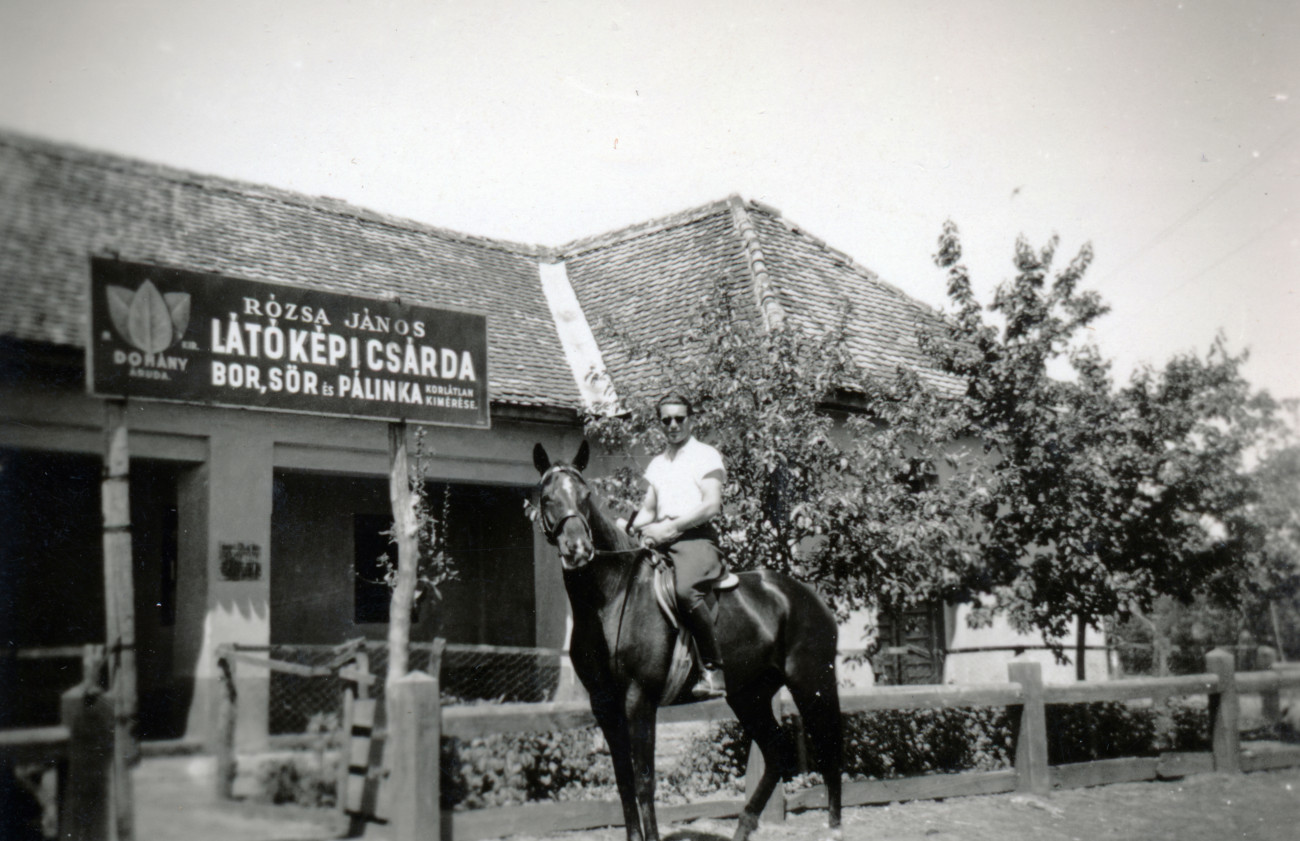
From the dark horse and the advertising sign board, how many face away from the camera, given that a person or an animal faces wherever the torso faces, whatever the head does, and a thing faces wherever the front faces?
0

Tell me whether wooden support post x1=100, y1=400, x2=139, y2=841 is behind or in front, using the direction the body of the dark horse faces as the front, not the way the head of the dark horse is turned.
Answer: in front

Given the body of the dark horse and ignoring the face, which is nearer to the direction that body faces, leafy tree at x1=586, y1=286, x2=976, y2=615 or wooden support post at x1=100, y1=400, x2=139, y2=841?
the wooden support post

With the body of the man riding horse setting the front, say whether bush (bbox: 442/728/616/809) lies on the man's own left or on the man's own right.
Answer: on the man's own right

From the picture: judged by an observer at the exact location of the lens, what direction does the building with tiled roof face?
facing the viewer and to the right of the viewer

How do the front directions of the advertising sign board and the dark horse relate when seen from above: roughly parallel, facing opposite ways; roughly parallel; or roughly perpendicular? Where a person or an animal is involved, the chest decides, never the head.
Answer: roughly perpendicular

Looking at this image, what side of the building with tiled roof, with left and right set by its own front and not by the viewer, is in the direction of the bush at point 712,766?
front

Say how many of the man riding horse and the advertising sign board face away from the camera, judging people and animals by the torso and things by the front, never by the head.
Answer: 0

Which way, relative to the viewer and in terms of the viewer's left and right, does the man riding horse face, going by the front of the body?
facing the viewer and to the left of the viewer
